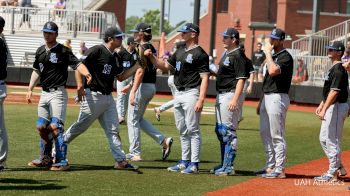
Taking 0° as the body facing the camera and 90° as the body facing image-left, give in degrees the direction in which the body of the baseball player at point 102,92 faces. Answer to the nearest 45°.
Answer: approximately 315°

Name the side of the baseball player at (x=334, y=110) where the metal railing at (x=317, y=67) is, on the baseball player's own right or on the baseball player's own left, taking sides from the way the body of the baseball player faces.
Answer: on the baseball player's own right

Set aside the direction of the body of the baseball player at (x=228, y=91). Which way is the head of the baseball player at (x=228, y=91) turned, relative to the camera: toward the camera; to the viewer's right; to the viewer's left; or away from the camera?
to the viewer's left

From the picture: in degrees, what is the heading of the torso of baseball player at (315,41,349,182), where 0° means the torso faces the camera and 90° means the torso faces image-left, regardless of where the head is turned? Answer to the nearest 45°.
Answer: approximately 90°

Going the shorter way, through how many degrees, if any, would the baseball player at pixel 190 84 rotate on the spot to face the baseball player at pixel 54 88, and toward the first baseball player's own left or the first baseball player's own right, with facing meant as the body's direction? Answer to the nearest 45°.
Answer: approximately 45° to the first baseball player's own right

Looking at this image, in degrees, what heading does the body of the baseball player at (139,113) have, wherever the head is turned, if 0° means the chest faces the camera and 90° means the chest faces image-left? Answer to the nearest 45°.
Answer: approximately 90°
